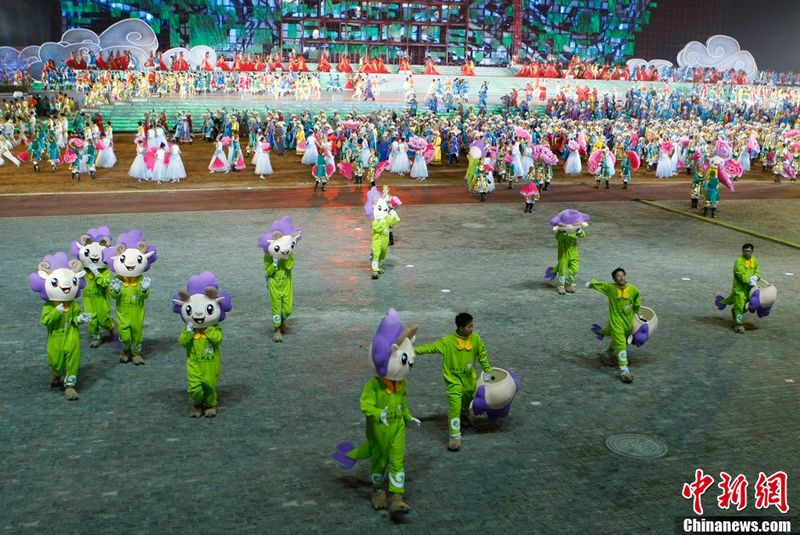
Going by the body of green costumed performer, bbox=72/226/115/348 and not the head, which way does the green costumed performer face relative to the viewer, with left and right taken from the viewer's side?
facing the viewer

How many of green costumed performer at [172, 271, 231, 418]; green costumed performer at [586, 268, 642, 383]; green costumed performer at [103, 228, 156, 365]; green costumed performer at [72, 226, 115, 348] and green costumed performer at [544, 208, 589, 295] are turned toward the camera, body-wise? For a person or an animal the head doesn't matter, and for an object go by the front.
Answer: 5

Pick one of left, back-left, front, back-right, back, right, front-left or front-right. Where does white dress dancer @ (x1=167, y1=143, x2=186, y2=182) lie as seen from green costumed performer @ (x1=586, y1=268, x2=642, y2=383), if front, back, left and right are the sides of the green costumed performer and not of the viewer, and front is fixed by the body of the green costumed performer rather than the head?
back-right

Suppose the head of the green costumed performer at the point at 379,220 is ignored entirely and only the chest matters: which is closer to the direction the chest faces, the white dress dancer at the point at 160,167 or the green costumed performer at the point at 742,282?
the green costumed performer

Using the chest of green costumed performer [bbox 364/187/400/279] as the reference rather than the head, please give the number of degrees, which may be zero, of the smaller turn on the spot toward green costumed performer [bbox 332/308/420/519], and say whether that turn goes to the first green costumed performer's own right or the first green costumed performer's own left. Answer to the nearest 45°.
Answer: approximately 45° to the first green costumed performer's own right

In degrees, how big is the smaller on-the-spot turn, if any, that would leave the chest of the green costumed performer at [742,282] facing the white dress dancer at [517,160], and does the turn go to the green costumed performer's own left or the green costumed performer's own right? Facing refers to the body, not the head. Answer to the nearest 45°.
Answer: approximately 180°

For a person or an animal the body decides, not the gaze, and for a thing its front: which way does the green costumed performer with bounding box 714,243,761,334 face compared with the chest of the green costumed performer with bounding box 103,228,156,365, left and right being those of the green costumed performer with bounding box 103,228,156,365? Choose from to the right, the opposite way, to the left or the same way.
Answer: the same way

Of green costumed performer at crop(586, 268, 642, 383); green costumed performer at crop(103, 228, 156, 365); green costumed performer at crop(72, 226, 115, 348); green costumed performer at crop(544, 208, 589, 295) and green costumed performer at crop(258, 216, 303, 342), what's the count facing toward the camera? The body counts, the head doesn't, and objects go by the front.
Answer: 5

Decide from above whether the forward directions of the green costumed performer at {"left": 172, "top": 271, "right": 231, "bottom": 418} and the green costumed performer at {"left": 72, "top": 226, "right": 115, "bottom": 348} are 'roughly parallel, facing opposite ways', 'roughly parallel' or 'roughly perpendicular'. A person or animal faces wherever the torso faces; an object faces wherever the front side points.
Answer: roughly parallel

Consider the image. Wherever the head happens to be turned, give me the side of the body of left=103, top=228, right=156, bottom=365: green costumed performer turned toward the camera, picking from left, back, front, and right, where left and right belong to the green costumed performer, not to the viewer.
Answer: front

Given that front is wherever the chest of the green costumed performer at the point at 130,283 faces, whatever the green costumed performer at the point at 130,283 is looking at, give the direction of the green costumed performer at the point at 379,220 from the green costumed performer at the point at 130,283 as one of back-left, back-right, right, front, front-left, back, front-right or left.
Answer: back-left

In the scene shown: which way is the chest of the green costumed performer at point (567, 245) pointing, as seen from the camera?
toward the camera

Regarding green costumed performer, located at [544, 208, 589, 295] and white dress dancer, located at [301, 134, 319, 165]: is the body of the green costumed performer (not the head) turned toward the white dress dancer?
no

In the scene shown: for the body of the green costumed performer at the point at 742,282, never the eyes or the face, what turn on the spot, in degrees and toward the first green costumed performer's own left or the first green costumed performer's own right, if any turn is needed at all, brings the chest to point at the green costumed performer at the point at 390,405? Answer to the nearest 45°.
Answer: approximately 45° to the first green costumed performer's own right

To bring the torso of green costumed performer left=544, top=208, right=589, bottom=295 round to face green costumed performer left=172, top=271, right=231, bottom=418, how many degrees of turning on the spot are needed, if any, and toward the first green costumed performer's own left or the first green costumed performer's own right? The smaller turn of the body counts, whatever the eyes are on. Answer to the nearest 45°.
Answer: approximately 45° to the first green costumed performer's own right

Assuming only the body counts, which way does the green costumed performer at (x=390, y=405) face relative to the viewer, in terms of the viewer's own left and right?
facing the viewer and to the right of the viewer

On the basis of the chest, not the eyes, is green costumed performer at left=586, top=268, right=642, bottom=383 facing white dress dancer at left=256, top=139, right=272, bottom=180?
no
